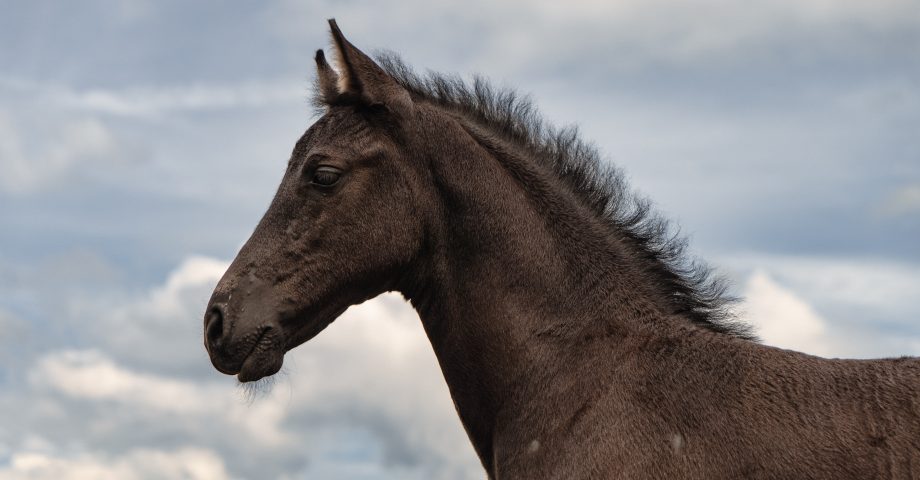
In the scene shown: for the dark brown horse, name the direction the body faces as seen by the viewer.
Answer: to the viewer's left
